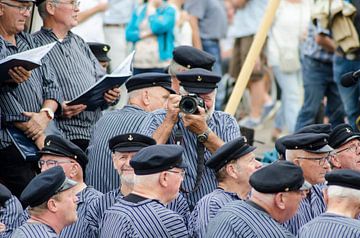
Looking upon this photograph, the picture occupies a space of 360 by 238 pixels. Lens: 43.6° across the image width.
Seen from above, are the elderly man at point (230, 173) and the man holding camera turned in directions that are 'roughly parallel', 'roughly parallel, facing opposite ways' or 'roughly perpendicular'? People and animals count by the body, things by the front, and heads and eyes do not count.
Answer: roughly perpendicular

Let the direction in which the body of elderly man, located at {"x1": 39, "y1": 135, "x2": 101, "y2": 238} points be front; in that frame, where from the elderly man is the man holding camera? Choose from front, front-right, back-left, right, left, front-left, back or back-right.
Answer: back-left
